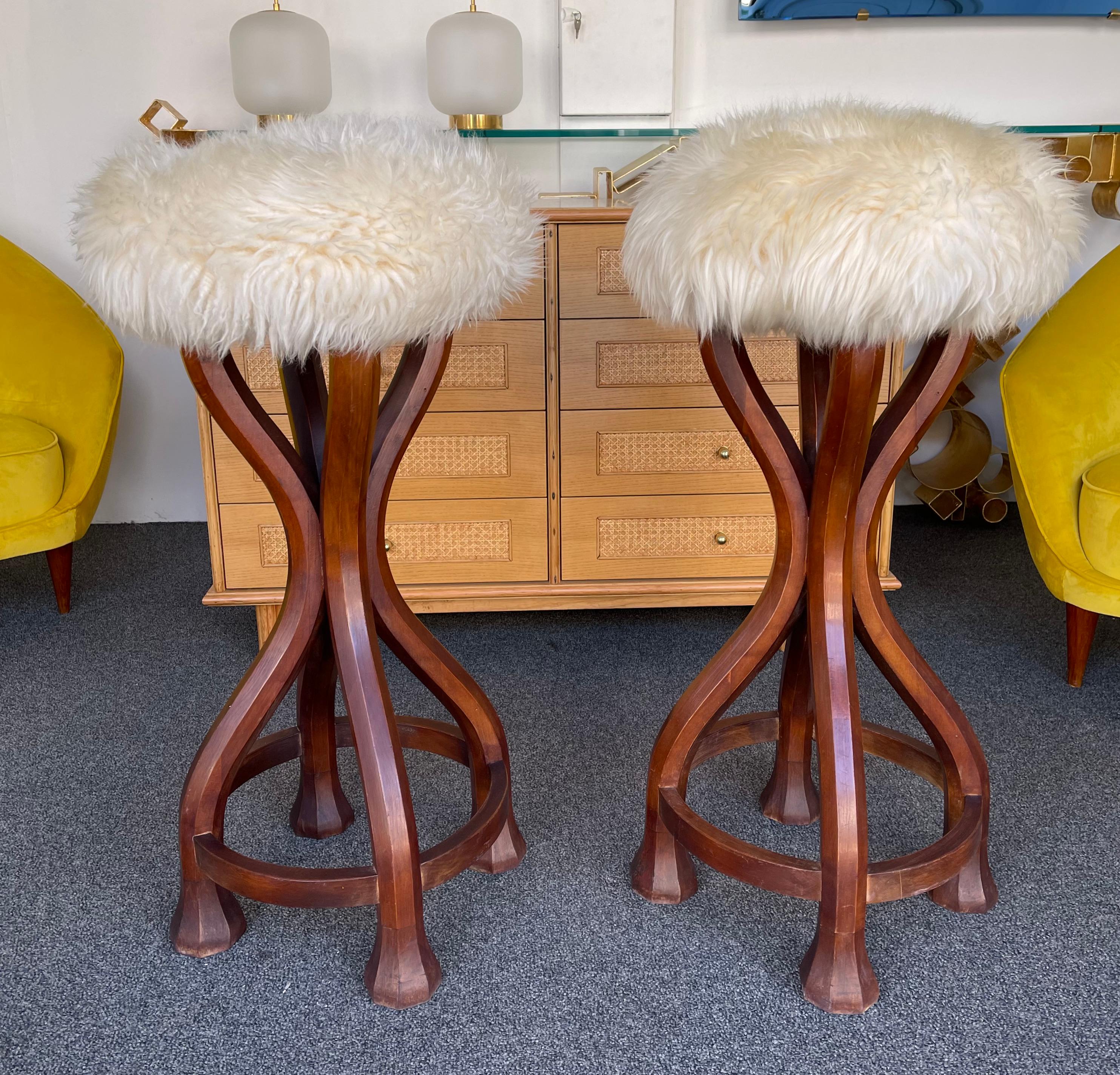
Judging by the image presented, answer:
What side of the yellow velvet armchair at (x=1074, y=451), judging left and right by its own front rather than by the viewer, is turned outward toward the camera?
front

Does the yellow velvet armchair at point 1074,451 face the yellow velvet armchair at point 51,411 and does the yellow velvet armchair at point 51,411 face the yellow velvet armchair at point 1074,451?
no

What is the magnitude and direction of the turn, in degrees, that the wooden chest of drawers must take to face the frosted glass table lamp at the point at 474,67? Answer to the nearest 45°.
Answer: approximately 180°

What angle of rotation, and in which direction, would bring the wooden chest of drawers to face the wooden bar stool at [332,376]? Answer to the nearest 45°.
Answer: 0° — it already faces it

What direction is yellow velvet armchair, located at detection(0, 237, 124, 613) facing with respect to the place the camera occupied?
facing the viewer

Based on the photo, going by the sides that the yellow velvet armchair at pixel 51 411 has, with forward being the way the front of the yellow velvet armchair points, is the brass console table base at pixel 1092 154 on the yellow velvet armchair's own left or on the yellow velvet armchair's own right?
on the yellow velvet armchair's own left

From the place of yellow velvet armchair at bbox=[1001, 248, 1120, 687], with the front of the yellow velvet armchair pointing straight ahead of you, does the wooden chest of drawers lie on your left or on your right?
on your right

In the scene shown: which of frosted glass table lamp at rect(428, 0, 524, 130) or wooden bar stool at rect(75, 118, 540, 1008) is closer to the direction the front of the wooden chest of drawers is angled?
the wooden bar stool

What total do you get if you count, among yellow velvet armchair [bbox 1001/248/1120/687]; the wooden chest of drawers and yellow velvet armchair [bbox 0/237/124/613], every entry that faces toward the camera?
3

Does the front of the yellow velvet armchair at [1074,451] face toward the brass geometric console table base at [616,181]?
no

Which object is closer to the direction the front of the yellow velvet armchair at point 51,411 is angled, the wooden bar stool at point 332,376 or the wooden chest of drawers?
the wooden bar stool

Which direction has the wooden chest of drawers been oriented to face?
toward the camera

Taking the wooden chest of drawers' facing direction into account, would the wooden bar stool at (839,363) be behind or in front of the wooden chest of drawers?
in front
